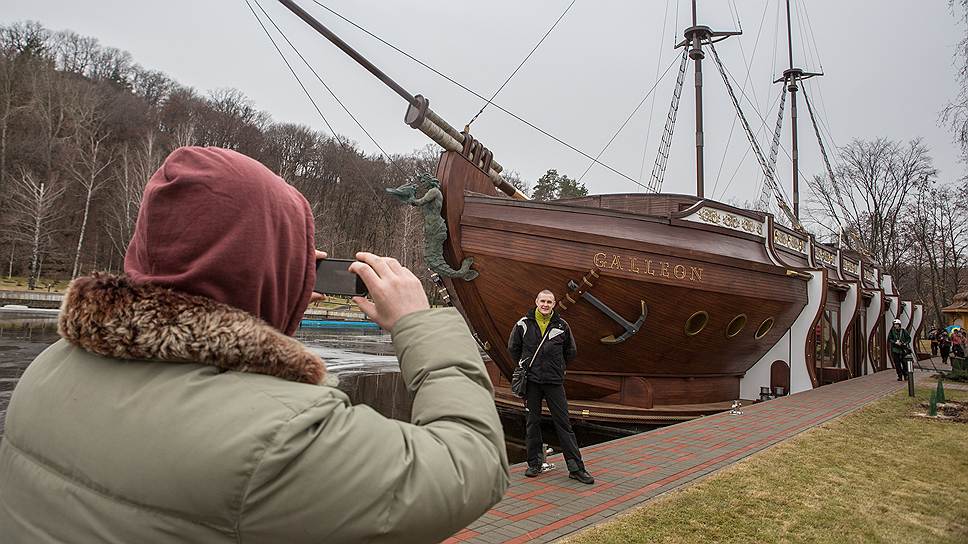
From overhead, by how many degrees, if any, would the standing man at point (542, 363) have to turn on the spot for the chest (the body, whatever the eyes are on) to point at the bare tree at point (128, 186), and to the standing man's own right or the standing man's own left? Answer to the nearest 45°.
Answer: approximately 135° to the standing man's own right

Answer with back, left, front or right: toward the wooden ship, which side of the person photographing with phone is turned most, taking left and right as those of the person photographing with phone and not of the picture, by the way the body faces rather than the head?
front

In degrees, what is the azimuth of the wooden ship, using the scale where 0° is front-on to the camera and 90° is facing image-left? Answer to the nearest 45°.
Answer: approximately 45°

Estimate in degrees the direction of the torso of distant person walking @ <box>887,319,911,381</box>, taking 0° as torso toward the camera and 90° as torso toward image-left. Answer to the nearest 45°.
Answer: approximately 0°

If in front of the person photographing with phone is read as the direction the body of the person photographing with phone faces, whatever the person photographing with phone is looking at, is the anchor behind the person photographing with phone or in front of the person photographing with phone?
in front

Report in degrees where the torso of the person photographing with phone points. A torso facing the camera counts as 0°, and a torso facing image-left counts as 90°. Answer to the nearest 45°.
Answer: approximately 225°

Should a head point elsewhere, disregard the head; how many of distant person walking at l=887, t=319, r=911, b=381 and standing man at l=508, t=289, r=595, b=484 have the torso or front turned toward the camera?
2

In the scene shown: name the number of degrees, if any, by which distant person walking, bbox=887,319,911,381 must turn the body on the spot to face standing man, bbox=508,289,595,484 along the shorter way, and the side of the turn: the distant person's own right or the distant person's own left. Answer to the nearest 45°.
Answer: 0° — they already face them

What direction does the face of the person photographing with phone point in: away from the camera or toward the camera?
away from the camera

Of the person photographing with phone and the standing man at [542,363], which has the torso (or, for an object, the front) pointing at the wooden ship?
the person photographing with phone

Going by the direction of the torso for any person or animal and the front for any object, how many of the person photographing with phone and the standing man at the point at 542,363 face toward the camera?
1

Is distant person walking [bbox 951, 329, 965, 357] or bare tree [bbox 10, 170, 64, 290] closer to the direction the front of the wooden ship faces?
the bare tree

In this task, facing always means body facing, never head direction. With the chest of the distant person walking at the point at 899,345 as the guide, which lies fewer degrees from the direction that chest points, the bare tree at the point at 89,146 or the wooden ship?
the wooden ship

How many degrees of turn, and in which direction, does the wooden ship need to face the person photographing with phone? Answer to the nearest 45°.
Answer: approximately 45° to its left
